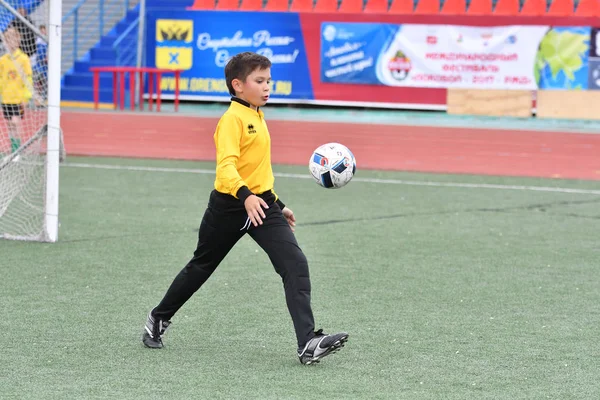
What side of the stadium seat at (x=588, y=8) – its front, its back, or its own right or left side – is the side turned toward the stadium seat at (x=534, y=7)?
right

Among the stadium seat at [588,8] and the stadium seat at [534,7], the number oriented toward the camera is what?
2

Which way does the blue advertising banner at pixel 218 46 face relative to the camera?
toward the camera

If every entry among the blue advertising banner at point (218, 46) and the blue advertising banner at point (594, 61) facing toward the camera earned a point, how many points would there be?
2

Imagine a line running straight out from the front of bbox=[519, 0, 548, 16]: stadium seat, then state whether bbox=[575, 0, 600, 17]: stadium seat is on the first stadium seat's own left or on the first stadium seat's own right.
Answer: on the first stadium seat's own left

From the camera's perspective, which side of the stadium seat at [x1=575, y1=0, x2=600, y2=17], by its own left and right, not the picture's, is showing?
front

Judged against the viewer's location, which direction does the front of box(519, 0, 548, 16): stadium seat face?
facing the viewer

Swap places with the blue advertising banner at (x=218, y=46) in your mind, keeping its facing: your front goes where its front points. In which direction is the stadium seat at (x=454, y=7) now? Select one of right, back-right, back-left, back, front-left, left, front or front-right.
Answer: left

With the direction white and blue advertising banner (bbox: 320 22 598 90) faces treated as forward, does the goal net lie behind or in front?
in front

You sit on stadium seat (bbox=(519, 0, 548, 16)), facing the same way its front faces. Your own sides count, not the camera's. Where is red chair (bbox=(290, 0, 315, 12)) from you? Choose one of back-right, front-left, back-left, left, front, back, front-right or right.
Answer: right

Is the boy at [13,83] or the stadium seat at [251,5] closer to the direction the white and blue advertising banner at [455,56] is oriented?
the boy

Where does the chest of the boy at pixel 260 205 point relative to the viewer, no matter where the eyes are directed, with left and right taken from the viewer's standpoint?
facing the viewer and to the right of the viewer
